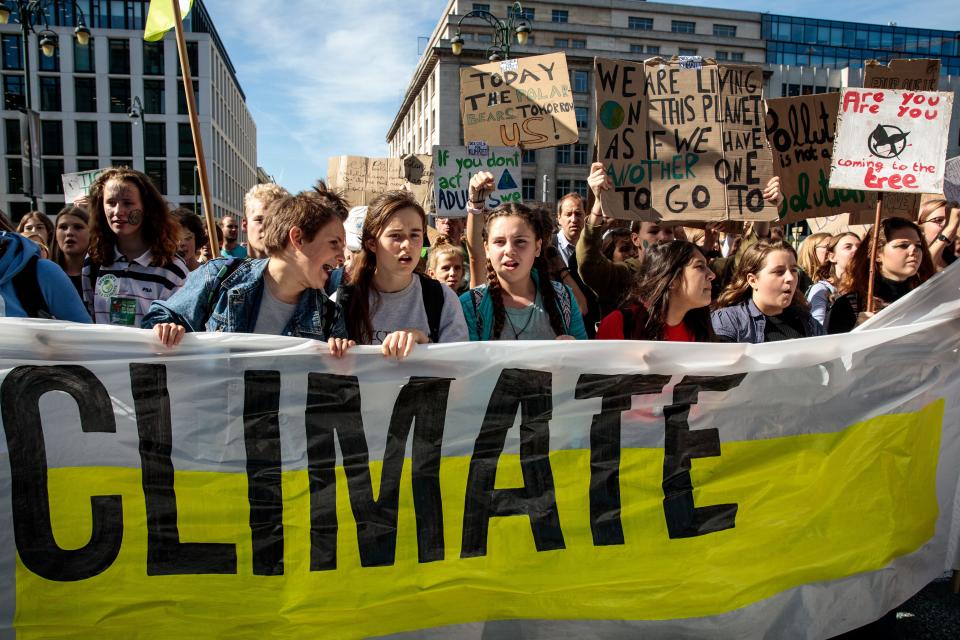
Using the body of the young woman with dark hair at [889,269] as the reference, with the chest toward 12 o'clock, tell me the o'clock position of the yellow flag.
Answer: The yellow flag is roughly at 4 o'clock from the young woman with dark hair.

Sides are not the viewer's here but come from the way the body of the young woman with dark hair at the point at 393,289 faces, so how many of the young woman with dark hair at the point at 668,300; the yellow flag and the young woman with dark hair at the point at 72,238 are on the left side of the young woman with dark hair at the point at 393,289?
1

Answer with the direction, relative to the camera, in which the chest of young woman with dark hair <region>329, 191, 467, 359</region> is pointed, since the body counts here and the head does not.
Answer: toward the camera

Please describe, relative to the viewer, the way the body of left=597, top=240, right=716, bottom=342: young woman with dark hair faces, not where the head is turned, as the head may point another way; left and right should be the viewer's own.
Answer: facing the viewer and to the right of the viewer

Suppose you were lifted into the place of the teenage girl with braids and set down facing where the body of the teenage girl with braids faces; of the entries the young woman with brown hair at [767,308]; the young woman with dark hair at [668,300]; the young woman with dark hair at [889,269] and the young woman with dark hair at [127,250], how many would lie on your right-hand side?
1

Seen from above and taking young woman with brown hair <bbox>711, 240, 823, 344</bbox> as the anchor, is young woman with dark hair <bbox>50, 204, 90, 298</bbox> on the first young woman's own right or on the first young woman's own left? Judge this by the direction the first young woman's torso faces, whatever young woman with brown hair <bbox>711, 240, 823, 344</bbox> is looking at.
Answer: on the first young woman's own right

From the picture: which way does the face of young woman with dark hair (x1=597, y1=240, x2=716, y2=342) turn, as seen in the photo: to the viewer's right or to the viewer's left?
to the viewer's right

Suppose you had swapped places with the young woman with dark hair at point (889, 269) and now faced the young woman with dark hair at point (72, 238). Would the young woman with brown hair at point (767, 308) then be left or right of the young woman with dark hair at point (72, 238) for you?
left

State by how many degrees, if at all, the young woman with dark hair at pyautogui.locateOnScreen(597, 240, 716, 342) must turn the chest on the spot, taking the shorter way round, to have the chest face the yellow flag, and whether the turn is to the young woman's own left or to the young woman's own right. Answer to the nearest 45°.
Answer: approximately 135° to the young woman's own right

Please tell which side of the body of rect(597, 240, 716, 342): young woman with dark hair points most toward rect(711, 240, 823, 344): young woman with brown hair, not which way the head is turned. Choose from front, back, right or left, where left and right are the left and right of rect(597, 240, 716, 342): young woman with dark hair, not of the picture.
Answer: left

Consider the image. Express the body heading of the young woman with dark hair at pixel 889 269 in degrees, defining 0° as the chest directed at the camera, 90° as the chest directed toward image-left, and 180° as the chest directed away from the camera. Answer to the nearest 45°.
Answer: approximately 315°

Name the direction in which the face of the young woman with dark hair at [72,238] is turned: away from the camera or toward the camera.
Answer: toward the camera

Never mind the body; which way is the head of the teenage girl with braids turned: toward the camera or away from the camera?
toward the camera

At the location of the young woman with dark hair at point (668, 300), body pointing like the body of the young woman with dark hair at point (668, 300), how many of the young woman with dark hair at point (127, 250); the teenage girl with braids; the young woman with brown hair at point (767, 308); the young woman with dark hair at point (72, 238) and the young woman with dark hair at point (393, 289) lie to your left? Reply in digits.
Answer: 1

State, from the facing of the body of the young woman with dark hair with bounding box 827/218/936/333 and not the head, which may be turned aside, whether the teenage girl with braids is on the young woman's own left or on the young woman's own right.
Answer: on the young woman's own right

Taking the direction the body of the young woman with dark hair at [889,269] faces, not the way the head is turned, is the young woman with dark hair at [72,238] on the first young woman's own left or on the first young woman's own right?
on the first young woman's own right

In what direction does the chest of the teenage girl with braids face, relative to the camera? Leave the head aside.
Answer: toward the camera

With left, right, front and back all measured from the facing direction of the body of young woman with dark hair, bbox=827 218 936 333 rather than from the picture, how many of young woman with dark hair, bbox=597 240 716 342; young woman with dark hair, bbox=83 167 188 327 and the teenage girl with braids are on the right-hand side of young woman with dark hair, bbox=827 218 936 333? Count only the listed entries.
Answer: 3
